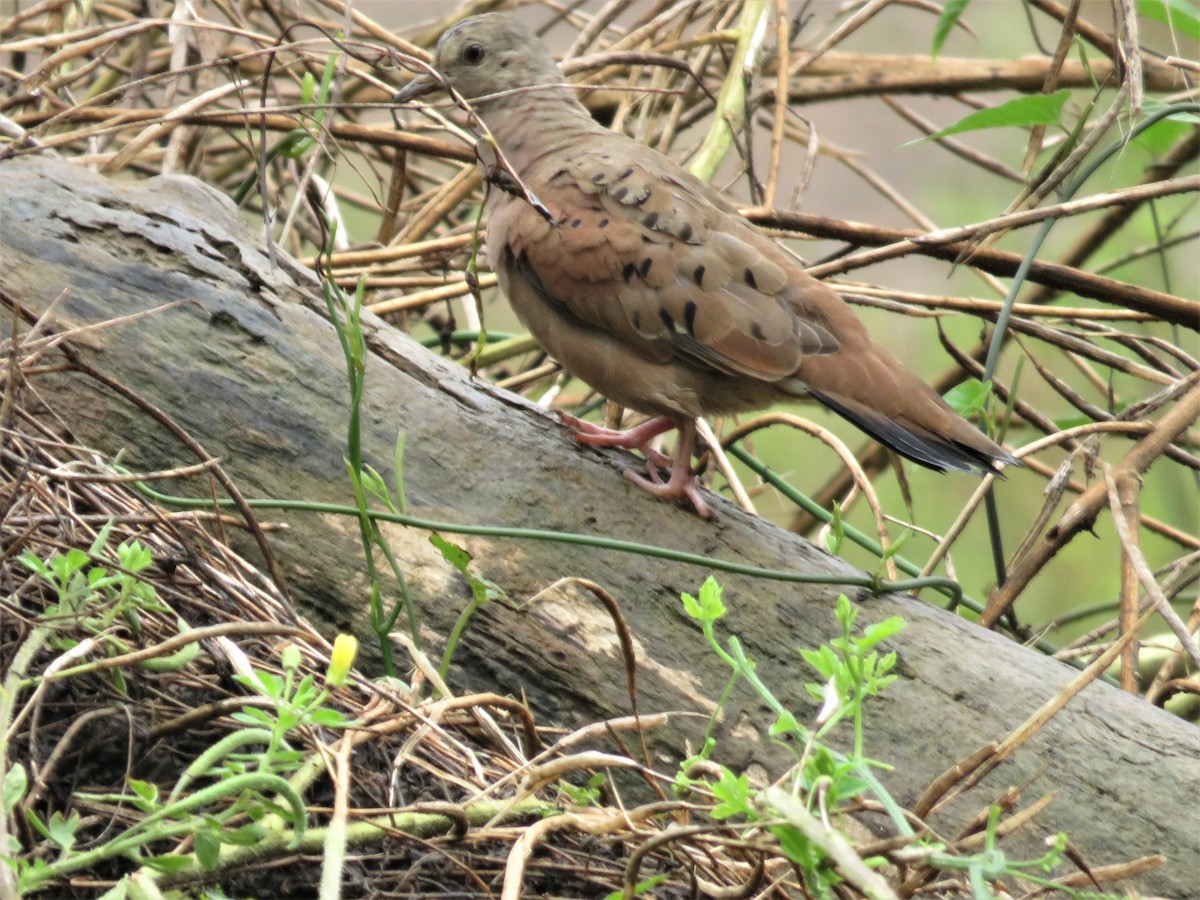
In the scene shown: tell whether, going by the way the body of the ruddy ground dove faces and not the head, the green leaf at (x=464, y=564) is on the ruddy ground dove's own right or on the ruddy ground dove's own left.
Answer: on the ruddy ground dove's own left

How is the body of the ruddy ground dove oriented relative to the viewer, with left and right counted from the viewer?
facing to the left of the viewer
